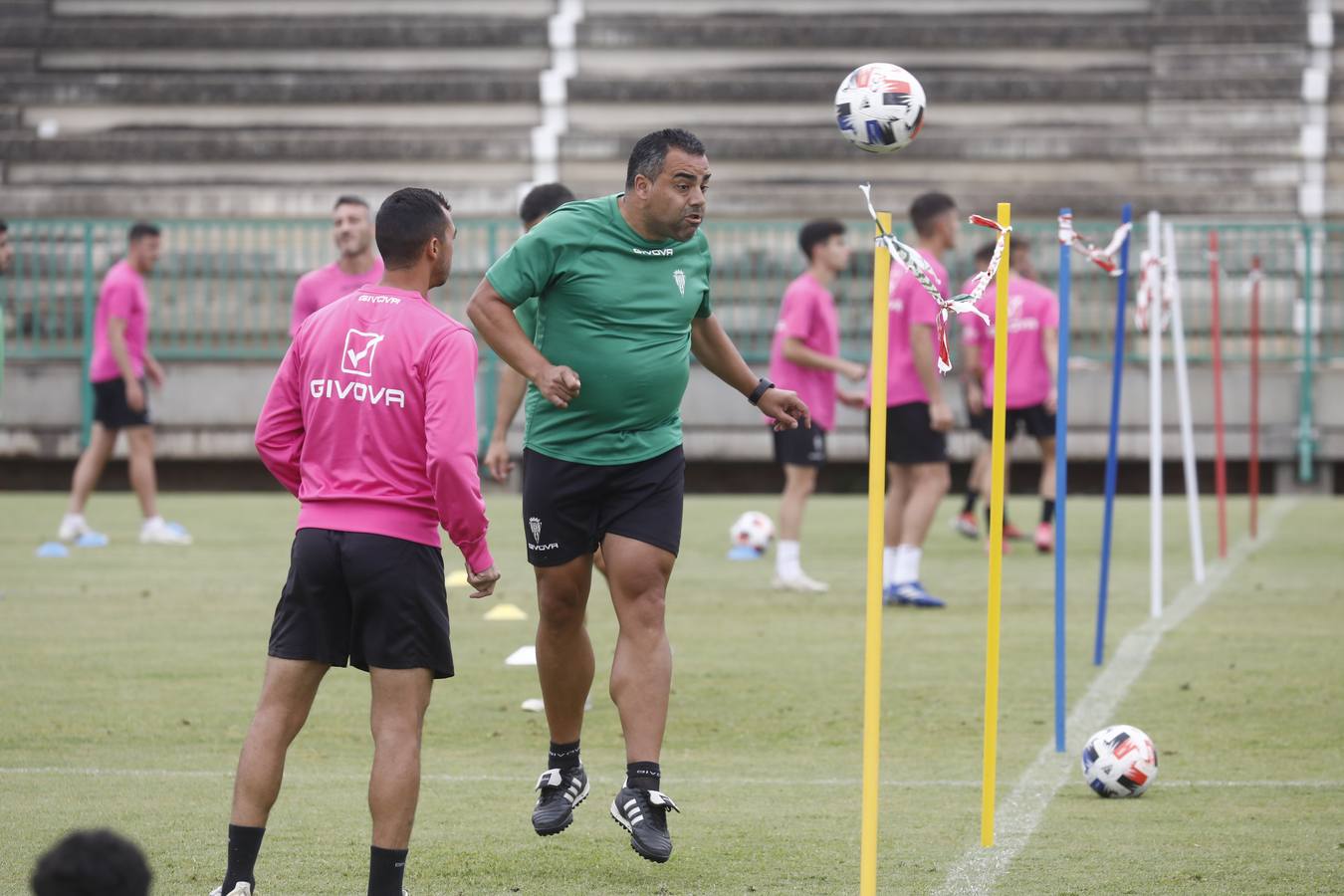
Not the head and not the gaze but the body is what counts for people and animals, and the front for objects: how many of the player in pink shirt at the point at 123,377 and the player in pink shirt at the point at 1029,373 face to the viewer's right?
1

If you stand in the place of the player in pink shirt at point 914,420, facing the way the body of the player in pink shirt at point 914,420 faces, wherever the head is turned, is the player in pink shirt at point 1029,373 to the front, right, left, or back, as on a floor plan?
left

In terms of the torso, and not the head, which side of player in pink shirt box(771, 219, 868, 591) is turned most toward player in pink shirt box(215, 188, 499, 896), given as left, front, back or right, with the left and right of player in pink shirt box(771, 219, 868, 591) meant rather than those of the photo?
right

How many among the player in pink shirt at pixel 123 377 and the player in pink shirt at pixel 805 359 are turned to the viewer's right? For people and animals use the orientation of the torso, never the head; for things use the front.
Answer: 2

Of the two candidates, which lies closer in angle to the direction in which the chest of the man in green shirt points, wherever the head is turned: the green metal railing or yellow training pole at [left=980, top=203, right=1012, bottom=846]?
the yellow training pole

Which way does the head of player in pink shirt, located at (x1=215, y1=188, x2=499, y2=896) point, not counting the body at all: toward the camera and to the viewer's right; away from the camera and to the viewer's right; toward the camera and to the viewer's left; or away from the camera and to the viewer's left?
away from the camera and to the viewer's right

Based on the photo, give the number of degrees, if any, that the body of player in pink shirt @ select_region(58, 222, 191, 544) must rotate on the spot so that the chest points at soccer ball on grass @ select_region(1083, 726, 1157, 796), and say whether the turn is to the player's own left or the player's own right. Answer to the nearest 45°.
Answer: approximately 90° to the player's own right
